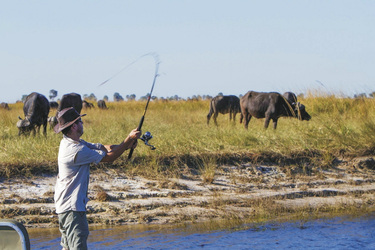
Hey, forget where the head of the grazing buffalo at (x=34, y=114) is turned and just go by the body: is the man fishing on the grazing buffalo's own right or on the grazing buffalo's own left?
on the grazing buffalo's own left

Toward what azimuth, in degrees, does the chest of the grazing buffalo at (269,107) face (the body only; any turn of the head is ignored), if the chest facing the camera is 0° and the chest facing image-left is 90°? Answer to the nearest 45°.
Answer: approximately 270°

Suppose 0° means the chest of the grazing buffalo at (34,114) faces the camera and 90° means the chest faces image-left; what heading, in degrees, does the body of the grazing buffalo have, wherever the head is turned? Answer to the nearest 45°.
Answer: approximately 45°

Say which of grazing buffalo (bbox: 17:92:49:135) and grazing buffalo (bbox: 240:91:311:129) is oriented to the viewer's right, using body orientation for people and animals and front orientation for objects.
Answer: grazing buffalo (bbox: 240:91:311:129)

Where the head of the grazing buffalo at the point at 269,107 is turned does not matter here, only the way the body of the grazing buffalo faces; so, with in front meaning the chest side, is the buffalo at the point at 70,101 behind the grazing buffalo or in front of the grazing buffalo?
behind

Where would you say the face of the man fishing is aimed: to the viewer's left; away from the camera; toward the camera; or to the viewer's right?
to the viewer's right

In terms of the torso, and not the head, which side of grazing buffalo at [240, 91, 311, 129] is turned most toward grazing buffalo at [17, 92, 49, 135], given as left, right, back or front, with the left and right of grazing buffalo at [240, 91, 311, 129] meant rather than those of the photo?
back

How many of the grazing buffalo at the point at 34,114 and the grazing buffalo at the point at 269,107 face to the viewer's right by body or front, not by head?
1
